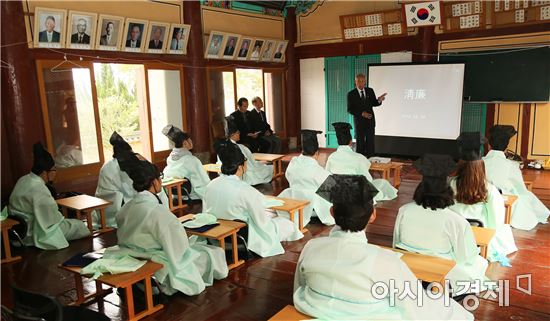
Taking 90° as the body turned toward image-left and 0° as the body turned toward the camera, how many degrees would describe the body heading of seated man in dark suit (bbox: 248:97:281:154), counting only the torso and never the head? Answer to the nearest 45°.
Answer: approximately 315°

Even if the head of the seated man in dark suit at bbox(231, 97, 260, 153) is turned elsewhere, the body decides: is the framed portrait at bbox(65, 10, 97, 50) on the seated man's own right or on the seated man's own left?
on the seated man's own right

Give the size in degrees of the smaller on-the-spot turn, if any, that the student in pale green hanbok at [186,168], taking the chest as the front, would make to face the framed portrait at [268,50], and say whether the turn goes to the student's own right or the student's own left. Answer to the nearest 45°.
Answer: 0° — they already face it

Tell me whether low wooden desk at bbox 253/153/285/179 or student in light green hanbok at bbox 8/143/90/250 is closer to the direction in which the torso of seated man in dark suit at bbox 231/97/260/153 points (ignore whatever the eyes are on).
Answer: the low wooden desk

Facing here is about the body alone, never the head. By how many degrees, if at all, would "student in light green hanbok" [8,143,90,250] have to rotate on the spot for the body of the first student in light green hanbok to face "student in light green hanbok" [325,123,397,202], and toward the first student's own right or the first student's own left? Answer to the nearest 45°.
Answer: approximately 45° to the first student's own right

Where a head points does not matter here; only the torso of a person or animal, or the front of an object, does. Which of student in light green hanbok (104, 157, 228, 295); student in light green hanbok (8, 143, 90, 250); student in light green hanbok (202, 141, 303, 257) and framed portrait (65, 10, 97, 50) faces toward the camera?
the framed portrait

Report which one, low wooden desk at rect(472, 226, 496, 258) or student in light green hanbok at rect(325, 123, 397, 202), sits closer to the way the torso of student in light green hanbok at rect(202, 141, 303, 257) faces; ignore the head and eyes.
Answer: the student in light green hanbok at rect(325, 123, 397, 202)

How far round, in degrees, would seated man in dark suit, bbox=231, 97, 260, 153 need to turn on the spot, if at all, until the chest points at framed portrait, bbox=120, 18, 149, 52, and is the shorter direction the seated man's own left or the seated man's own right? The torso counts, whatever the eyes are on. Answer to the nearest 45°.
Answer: approximately 90° to the seated man's own right

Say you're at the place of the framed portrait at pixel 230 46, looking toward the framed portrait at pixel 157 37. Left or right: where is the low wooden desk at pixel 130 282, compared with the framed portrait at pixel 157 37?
left

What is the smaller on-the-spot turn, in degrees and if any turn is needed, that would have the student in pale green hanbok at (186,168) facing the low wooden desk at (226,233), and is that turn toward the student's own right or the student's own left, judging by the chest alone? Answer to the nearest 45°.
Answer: approximately 135° to the student's own right
